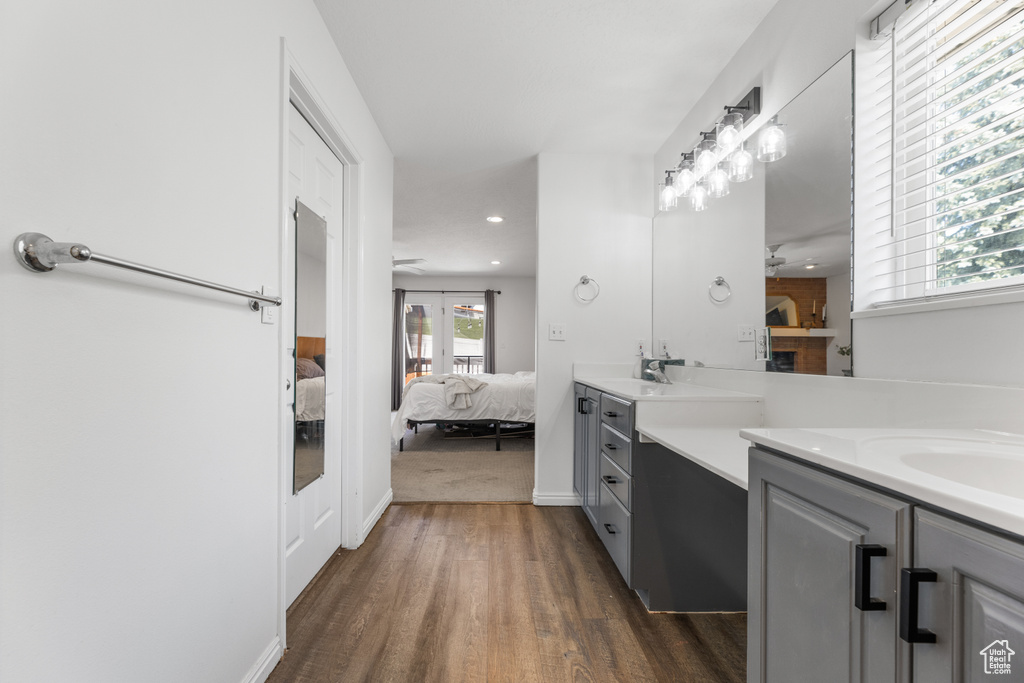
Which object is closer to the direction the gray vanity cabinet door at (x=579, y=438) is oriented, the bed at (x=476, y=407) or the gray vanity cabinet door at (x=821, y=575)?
the bed

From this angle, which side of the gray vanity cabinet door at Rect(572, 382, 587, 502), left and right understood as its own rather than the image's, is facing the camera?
left

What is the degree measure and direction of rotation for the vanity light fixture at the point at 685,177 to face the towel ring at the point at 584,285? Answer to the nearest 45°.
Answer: approximately 45° to its right

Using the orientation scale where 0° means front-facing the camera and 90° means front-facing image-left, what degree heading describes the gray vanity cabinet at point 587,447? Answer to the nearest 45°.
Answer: approximately 90°

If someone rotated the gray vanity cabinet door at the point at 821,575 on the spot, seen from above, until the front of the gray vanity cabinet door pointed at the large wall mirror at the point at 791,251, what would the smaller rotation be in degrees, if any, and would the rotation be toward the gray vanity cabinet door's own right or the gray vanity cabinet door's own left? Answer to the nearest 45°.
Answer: approximately 135° to the gray vanity cabinet door's own right

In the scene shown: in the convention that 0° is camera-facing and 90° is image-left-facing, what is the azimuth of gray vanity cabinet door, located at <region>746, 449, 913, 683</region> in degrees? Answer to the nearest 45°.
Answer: approximately 45°
